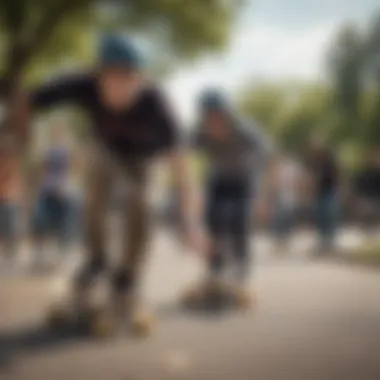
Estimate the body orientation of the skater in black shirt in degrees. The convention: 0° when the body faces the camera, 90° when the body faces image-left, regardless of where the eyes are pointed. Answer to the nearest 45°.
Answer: approximately 0°
